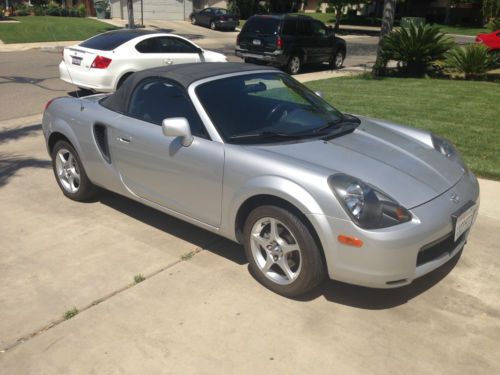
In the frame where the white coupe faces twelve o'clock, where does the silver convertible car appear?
The silver convertible car is roughly at 4 o'clock from the white coupe.

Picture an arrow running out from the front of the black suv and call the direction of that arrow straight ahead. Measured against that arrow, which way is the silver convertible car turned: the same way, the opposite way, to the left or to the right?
to the right

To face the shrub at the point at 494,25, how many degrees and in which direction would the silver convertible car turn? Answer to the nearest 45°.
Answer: approximately 90° to its left

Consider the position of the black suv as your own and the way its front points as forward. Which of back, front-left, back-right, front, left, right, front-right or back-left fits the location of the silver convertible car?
back-right

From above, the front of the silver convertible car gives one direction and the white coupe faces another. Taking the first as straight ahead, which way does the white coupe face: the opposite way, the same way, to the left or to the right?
to the left

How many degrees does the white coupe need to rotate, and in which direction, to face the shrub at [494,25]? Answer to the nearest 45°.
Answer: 0° — it already faces it

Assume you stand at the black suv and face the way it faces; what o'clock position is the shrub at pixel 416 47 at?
The shrub is roughly at 2 o'clock from the black suv.

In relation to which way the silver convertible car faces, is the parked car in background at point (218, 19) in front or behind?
behind

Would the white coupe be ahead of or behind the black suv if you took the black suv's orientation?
behind

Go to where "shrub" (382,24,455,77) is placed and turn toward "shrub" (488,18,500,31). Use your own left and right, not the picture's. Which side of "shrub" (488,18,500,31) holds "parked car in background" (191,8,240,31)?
left

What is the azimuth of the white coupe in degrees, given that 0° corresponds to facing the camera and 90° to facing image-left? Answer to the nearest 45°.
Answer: approximately 225°

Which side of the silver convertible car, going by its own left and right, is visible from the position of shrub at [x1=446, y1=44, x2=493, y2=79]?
left
